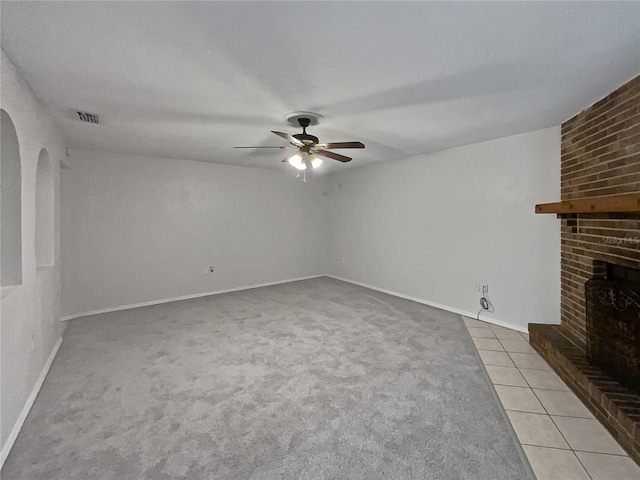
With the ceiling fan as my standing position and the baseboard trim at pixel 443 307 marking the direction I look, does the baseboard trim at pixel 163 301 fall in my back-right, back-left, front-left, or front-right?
back-left

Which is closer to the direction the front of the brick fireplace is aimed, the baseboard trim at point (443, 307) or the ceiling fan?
the ceiling fan

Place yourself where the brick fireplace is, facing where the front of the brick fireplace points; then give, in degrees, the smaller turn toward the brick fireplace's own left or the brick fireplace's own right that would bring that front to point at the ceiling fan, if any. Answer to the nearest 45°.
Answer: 0° — it already faces it

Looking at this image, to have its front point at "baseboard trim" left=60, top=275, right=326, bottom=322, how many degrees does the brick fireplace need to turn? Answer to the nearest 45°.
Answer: approximately 45° to its right

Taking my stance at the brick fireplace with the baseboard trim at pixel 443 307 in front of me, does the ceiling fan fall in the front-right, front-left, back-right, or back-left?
front-left

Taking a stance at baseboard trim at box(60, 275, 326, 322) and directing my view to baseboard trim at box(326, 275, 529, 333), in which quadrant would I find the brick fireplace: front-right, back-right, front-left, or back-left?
front-right

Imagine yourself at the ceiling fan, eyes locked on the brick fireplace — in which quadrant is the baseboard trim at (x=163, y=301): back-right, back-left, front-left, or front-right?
back-left

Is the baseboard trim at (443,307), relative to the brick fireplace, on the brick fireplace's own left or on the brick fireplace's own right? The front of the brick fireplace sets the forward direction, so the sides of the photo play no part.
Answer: on the brick fireplace's own right

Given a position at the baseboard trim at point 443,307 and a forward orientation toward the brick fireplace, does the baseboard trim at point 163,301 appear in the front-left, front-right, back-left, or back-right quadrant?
back-right

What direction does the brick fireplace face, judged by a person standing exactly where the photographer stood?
facing the viewer and to the left of the viewer

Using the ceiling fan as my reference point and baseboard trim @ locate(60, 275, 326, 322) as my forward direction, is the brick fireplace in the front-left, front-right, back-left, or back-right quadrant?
back-right
